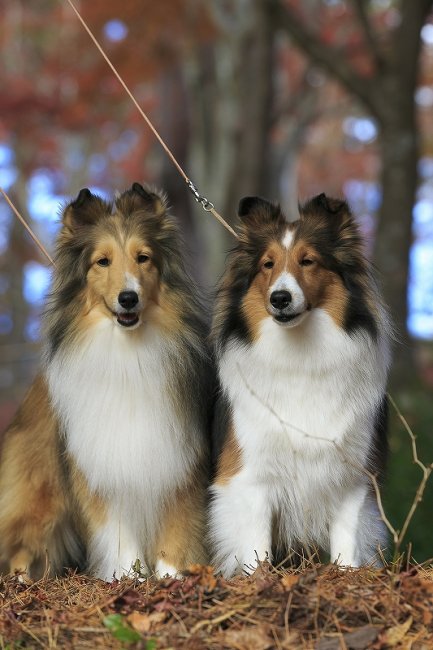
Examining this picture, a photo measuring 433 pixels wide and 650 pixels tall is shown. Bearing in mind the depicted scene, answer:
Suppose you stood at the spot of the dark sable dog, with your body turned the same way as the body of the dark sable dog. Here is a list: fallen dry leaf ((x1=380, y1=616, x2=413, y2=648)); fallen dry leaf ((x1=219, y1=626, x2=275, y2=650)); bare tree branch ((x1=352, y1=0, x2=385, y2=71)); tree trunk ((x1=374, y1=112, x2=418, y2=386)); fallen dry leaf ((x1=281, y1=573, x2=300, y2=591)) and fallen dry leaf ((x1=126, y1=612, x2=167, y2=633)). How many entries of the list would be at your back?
2

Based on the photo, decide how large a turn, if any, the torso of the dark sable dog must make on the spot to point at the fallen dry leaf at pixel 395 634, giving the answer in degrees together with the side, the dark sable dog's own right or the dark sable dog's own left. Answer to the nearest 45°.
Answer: approximately 45° to the dark sable dog's own left

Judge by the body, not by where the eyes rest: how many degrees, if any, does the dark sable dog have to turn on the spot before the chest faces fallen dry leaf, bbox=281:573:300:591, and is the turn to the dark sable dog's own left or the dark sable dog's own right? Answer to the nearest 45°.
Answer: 0° — it already faces it

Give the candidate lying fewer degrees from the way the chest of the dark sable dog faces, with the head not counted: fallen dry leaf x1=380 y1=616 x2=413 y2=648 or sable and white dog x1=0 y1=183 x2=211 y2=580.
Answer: the fallen dry leaf

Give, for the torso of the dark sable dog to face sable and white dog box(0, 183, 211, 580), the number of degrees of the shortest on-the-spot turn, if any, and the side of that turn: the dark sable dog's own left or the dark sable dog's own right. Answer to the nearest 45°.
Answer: approximately 90° to the dark sable dog's own right

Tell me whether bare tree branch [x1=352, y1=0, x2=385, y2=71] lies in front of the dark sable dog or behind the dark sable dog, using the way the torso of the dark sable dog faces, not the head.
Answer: behind

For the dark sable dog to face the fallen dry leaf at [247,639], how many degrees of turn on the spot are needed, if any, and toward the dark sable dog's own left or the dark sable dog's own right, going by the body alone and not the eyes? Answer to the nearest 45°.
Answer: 0° — it already faces it

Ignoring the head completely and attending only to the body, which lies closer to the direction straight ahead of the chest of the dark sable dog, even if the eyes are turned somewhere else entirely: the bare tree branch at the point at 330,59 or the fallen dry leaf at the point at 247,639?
the fallen dry leaf

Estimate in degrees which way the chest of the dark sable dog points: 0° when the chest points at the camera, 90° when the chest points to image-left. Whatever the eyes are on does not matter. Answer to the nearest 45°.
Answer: approximately 0°

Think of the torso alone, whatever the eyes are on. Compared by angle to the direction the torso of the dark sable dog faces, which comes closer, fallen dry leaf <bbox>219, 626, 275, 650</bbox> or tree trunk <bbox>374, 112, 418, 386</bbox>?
the fallen dry leaf

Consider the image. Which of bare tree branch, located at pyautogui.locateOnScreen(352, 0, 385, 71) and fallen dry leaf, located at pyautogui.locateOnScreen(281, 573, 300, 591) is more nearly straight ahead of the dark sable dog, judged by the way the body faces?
the fallen dry leaf

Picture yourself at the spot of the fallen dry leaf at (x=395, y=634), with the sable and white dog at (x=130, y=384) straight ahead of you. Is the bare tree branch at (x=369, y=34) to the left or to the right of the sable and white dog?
right
